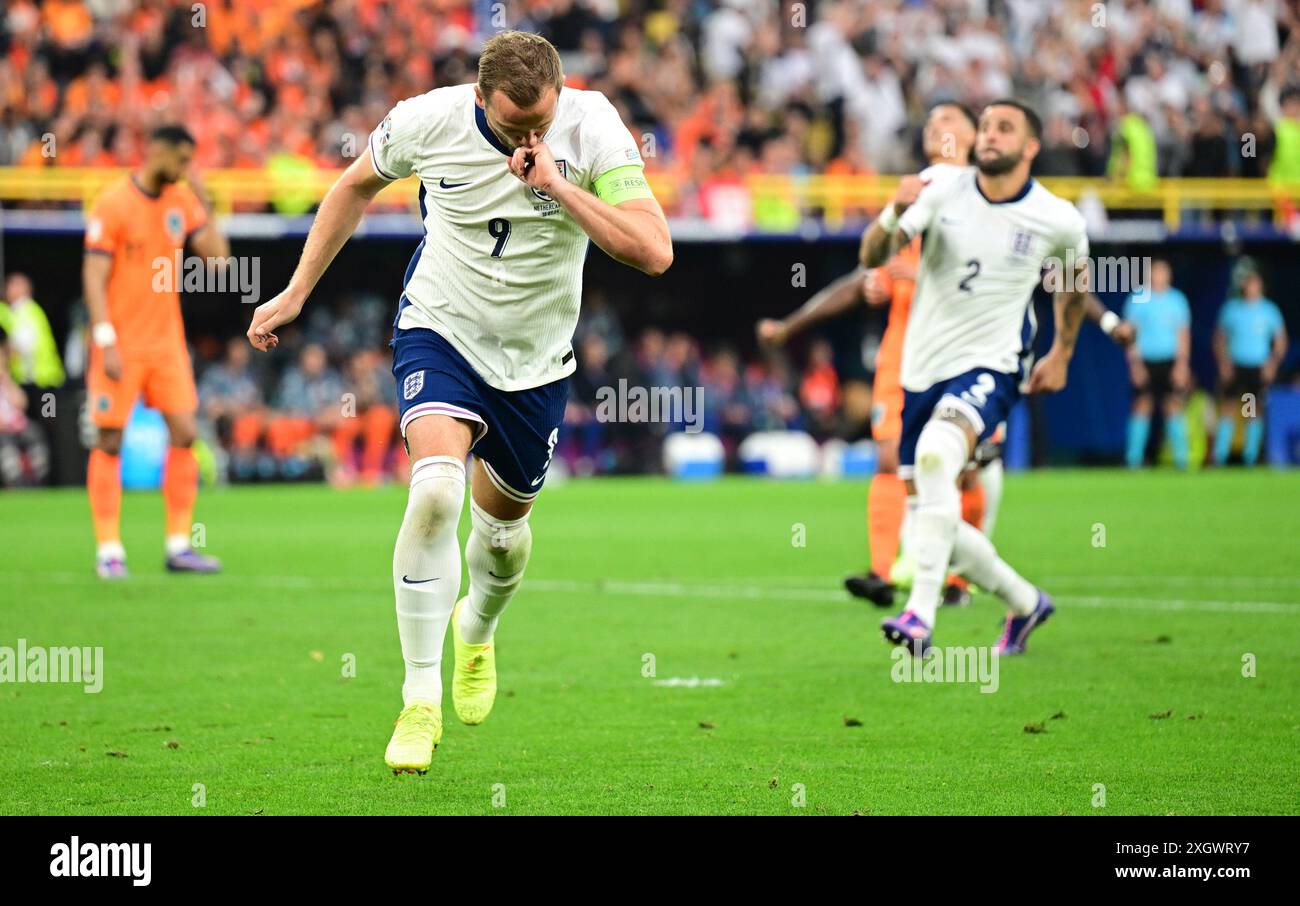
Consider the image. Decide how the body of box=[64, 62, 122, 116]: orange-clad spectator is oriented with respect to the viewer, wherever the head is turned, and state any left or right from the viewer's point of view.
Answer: facing the viewer

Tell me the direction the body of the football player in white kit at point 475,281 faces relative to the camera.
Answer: toward the camera

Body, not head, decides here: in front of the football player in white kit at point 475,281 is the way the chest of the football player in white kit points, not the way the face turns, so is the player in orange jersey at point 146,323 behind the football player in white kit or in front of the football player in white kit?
behind

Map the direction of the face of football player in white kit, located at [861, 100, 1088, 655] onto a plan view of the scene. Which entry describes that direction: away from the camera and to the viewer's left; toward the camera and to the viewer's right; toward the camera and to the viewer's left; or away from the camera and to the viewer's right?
toward the camera and to the viewer's left

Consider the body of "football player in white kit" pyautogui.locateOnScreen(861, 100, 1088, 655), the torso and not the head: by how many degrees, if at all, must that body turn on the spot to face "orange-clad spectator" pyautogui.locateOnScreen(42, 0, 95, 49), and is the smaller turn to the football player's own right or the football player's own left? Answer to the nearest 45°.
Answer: approximately 90° to the football player's own right

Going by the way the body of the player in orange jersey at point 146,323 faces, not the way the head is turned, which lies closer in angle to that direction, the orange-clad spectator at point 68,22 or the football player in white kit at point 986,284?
the football player in white kit

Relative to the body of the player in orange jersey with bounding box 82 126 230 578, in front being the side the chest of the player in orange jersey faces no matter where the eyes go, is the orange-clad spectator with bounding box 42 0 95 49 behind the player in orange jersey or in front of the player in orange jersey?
behind

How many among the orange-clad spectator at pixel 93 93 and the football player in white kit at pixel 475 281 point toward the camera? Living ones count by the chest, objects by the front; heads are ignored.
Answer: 2

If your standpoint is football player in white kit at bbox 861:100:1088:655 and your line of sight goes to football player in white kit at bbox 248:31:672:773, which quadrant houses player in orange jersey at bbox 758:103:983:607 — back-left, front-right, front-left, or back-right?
back-right

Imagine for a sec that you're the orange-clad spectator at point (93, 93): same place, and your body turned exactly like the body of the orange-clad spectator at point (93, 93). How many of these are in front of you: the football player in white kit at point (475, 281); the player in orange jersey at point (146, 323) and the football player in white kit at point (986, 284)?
3

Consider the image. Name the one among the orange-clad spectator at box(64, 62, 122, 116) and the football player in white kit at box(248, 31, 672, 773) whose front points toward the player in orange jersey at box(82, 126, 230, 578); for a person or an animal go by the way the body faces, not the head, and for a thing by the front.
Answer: the orange-clad spectator

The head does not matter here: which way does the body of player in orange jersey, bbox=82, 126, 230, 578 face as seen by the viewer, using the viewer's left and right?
facing the viewer and to the right of the viewer

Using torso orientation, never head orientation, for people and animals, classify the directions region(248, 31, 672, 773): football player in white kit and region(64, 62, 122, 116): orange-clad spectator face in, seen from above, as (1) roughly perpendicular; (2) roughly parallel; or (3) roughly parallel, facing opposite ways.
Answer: roughly parallel

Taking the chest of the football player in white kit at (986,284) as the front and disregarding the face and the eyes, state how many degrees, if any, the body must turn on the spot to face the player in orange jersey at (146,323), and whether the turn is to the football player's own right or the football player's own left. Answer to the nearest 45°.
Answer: approximately 90° to the football player's own right

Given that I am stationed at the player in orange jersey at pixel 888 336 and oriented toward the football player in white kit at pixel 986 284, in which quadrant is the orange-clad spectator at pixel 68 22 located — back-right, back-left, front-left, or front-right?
back-right
